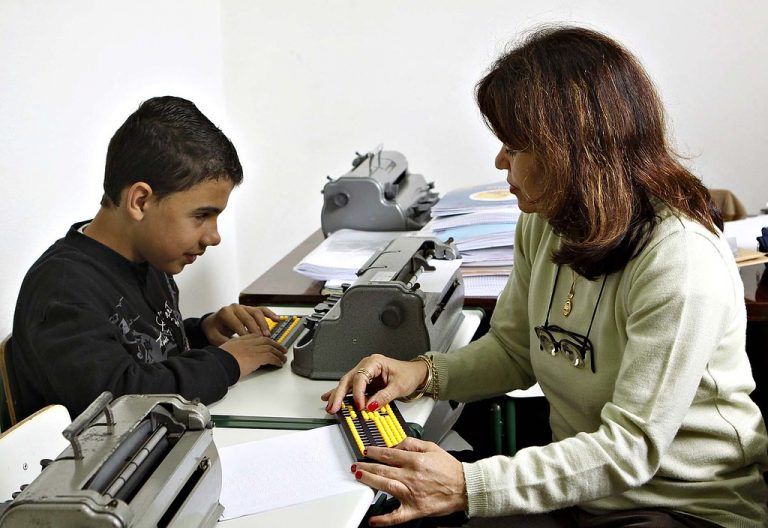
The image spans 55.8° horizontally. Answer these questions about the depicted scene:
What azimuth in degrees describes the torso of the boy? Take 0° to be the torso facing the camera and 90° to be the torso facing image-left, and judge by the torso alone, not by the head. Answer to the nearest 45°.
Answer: approximately 315°

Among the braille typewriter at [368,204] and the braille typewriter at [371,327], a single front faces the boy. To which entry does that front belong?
the braille typewriter at [371,327]

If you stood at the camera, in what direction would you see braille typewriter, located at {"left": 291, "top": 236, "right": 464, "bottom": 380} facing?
facing to the left of the viewer

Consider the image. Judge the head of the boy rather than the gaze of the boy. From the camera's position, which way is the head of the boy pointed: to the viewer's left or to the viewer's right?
to the viewer's right

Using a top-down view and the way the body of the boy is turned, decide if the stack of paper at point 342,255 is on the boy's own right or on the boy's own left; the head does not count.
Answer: on the boy's own left
